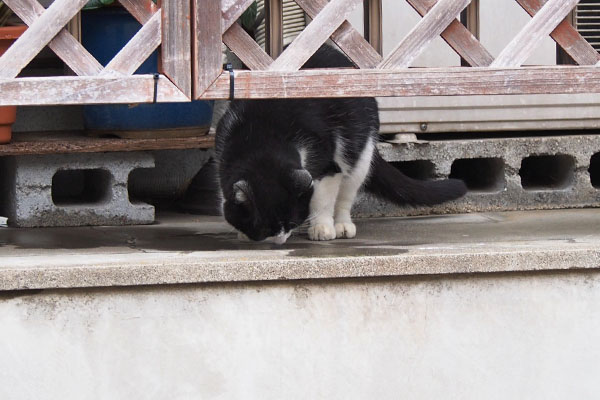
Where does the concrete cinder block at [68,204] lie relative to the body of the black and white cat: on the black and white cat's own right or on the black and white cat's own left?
on the black and white cat's own right

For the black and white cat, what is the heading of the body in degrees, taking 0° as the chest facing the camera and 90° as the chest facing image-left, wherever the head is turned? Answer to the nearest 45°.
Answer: approximately 45°

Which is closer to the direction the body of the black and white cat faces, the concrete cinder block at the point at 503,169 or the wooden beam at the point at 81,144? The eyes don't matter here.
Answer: the wooden beam

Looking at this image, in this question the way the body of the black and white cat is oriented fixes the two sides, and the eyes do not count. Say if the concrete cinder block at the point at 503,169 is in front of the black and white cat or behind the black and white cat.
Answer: behind

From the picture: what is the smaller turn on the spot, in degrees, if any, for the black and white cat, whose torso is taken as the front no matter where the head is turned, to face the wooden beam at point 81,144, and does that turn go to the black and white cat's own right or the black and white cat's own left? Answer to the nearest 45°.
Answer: approximately 45° to the black and white cat's own right
